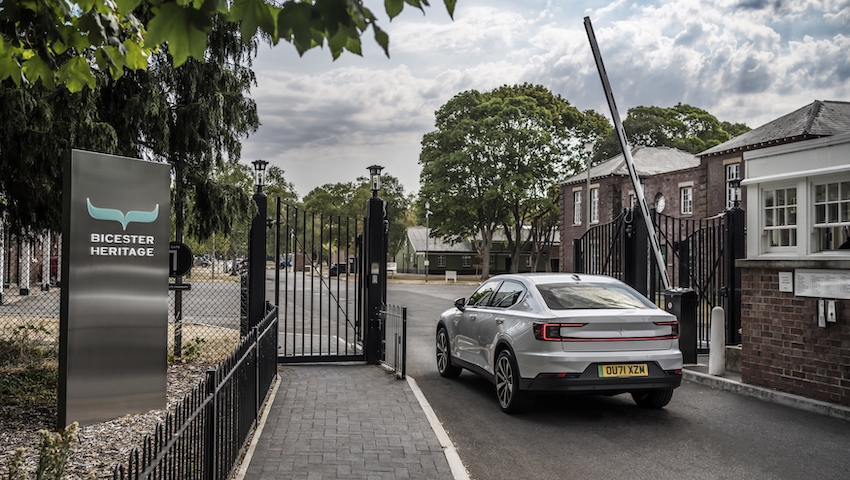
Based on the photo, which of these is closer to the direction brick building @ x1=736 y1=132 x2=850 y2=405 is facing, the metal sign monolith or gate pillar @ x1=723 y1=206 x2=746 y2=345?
the metal sign monolith

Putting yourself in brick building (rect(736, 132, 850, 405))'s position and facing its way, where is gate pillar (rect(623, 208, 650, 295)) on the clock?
The gate pillar is roughly at 3 o'clock from the brick building.

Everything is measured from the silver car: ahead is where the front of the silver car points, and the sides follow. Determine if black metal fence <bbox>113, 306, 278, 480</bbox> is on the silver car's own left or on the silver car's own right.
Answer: on the silver car's own left

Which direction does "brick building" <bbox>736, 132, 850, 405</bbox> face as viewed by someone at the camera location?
facing the viewer and to the left of the viewer

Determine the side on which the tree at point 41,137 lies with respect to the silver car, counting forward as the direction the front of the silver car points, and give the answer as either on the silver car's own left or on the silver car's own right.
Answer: on the silver car's own left

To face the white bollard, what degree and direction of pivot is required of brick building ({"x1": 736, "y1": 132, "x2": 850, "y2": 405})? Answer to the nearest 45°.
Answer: approximately 90° to its right

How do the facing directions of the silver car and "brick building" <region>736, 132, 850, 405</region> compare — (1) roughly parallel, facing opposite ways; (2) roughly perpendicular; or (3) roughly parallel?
roughly perpendicular

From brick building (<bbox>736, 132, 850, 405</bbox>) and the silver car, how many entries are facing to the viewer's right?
0

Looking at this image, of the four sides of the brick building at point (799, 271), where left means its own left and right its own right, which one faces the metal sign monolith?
front

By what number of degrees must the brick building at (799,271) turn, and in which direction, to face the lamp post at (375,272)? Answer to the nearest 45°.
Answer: approximately 45° to its right

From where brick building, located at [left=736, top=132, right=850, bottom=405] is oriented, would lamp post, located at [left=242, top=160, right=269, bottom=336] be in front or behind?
in front

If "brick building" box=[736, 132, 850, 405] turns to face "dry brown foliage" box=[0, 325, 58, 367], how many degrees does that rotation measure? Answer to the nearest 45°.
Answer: approximately 45° to its right

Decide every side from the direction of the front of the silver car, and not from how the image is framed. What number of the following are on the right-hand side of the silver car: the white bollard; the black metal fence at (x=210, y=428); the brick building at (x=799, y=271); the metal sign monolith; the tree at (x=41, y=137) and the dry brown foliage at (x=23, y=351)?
2

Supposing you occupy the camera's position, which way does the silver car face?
facing away from the viewer and to the left of the viewer
